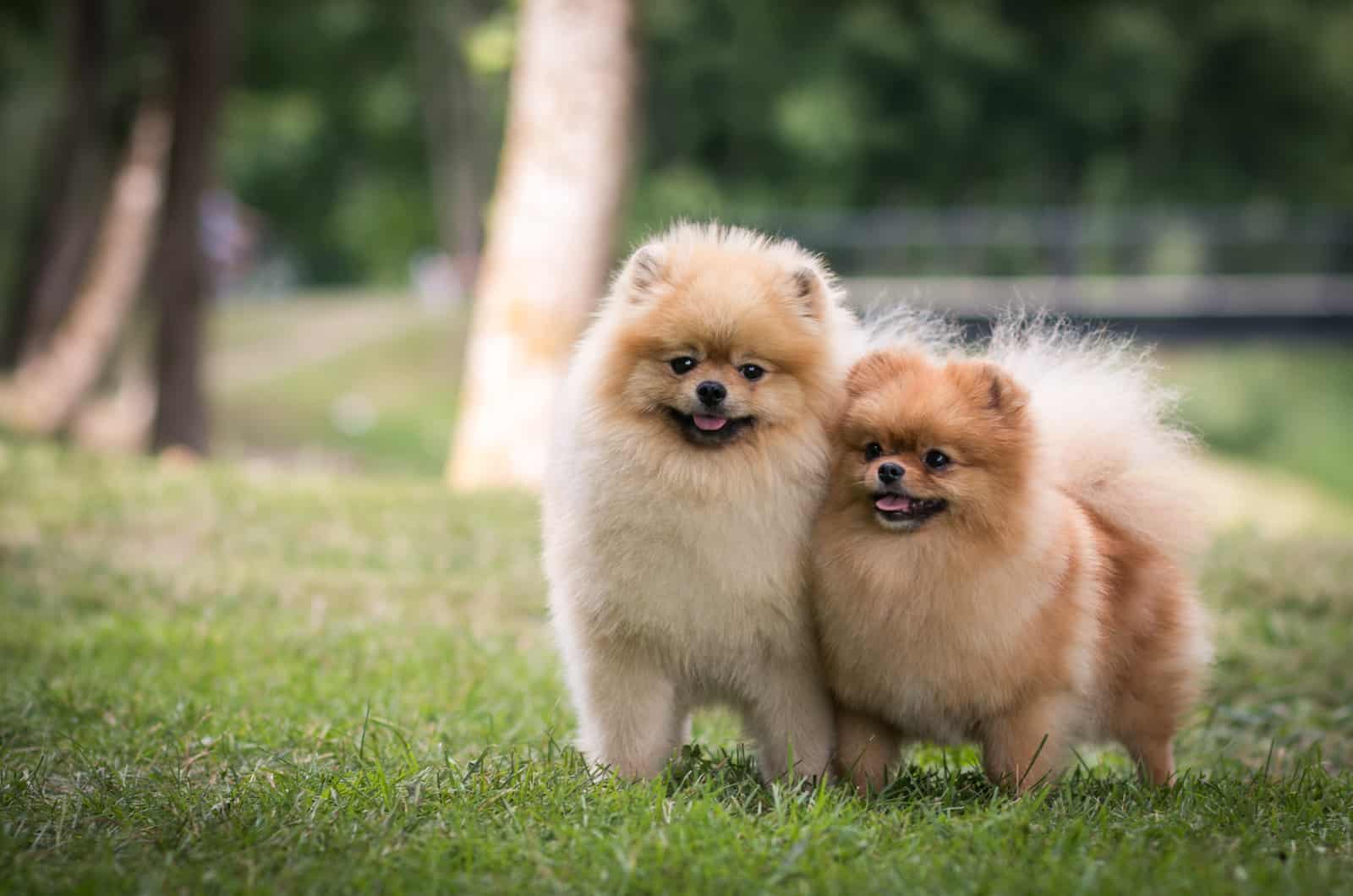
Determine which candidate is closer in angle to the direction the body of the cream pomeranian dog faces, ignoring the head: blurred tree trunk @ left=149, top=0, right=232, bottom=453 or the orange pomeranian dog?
the orange pomeranian dog

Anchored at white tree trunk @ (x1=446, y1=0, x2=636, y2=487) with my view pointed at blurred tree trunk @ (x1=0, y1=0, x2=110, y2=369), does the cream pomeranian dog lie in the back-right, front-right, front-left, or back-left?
back-left

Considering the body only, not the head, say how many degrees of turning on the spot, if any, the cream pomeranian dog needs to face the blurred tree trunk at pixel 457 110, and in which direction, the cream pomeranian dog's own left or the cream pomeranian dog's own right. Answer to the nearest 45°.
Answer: approximately 180°

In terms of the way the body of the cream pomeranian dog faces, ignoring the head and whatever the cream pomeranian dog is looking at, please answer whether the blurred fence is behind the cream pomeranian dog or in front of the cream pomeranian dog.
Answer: behind

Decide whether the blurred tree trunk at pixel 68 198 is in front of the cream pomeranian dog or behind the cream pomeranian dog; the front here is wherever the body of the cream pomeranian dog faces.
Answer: behind

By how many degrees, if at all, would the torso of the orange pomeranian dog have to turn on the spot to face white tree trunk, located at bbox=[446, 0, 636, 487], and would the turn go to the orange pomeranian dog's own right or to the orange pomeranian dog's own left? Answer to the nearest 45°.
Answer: approximately 90° to the orange pomeranian dog's own right

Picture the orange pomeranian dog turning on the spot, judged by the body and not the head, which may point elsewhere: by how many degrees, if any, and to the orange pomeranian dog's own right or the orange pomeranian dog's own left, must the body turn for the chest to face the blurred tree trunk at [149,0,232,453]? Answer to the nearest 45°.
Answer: approximately 90° to the orange pomeranian dog's own right

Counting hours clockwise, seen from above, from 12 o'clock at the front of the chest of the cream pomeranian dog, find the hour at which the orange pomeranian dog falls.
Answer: The orange pomeranian dog is roughly at 9 o'clock from the cream pomeranian dog.

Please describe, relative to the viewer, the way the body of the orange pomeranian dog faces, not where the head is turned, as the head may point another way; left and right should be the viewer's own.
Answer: facing the viewer and to the left of the viewer

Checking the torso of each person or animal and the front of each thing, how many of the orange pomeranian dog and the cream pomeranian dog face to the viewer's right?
0

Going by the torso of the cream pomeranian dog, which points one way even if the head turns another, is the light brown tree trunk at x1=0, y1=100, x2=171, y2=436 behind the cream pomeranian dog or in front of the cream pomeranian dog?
behind

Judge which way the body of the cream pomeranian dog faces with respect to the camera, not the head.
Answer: toward the camera
